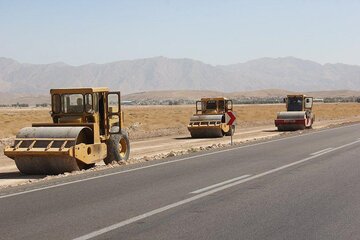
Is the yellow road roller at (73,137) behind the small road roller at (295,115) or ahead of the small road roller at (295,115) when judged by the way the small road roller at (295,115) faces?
ahead

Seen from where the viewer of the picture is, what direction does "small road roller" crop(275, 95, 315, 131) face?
facing the viewer and to the left of the viewer

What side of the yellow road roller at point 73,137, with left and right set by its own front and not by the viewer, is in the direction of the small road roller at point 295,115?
back

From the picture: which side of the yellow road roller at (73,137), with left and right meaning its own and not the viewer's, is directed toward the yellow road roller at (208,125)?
back

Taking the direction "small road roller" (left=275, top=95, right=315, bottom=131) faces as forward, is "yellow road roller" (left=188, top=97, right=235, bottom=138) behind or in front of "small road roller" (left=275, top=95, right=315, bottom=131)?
in front

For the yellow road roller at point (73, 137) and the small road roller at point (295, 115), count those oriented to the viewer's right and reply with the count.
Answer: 0

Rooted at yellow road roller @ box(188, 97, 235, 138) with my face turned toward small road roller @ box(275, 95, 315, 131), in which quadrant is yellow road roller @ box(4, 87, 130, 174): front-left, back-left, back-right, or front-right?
back-right
